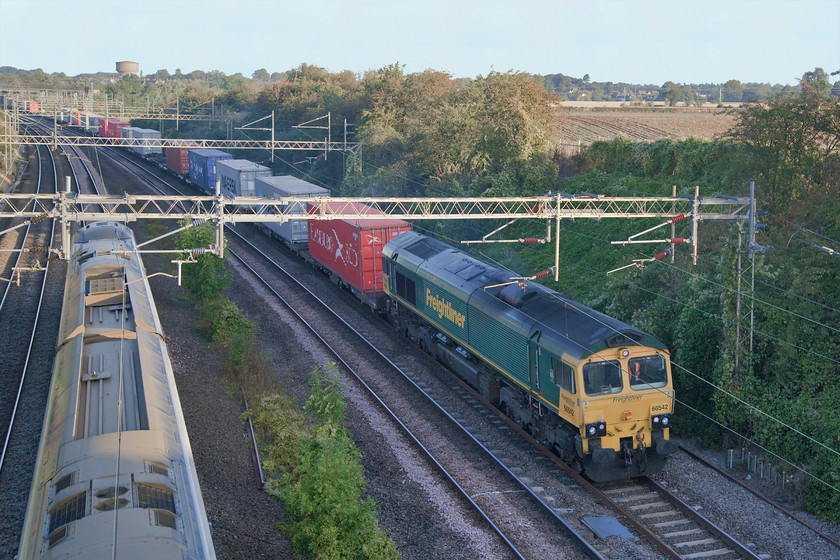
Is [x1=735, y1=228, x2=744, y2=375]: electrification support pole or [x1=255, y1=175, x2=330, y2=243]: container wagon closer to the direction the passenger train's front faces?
the container wagon

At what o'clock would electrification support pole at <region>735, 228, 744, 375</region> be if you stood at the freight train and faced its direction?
The electrification support pole is roughly at 10 o'clock from the freight train.

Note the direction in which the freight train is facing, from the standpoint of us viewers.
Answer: facing the viewer and to the right of the viewer

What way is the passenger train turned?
away from the camera

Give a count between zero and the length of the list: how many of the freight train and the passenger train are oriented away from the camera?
1
